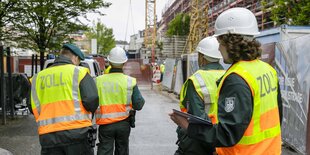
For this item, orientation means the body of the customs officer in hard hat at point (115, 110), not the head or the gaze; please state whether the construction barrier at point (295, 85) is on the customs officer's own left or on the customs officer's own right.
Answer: on the customs officer's own right

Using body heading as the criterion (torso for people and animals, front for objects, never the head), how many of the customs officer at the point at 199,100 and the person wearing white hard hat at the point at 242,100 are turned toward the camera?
0

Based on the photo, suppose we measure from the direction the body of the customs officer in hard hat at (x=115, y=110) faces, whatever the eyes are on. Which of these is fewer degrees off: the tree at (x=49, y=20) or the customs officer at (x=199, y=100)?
the tree

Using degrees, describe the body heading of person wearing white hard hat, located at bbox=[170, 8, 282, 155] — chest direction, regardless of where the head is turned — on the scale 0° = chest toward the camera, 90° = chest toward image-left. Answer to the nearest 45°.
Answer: approximately 135°

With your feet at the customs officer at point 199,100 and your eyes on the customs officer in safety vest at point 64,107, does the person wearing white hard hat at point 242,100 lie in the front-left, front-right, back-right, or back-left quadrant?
back-left

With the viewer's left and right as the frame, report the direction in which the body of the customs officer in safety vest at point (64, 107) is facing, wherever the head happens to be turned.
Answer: facing away from the viewer and to the right of the viewer

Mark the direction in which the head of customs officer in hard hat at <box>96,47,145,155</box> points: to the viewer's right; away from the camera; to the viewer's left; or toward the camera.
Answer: away from the camera

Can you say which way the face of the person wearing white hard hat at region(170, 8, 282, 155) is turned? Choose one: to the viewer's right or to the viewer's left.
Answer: to the viewer's left

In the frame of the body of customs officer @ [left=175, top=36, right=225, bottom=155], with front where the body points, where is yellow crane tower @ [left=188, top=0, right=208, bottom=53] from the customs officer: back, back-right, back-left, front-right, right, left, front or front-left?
front-right

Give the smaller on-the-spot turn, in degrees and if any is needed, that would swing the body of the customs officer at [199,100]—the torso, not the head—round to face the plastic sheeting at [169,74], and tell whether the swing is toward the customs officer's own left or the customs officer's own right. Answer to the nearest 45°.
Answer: approximately 45° to the customs officer's own right

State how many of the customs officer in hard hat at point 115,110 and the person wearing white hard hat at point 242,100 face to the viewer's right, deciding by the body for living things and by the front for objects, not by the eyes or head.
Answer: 0

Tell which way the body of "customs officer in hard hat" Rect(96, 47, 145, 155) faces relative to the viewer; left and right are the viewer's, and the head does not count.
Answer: facing away from the viewer

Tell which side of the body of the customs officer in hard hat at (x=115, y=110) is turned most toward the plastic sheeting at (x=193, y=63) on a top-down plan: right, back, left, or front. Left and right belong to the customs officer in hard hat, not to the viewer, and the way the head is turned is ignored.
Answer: front
